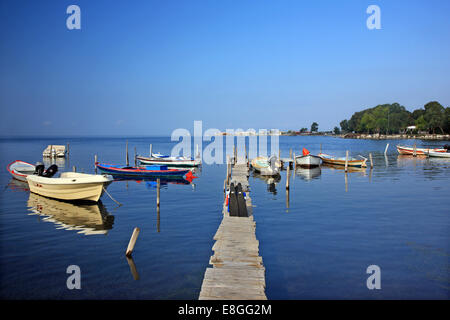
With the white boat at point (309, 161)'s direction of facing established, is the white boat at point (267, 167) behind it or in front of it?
in front

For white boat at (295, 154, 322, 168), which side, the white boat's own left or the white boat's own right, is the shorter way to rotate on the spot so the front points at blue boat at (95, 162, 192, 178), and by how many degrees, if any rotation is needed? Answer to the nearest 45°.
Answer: approximately 45° to the white boat's own right

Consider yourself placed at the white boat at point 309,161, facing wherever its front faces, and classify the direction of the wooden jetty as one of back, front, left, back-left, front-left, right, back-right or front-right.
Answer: front
